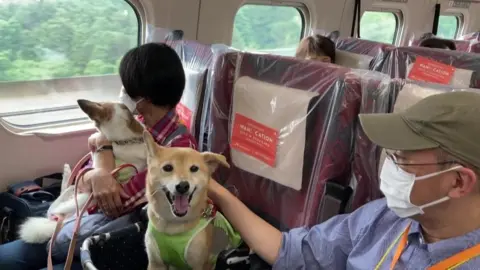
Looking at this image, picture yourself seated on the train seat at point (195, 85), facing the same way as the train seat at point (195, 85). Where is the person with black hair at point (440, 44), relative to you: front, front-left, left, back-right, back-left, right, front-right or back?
back

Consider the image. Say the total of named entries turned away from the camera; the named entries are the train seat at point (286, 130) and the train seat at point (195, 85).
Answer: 0

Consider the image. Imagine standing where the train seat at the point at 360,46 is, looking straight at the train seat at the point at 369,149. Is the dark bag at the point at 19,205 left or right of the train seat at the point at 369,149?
right

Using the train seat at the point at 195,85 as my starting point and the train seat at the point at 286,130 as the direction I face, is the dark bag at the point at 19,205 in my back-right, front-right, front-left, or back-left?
back-right

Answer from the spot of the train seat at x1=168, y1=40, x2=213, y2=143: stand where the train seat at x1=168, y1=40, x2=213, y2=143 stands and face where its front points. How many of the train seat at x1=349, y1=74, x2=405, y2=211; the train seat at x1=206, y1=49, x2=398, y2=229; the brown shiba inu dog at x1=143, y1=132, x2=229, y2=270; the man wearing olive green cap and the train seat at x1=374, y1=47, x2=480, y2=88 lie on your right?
0

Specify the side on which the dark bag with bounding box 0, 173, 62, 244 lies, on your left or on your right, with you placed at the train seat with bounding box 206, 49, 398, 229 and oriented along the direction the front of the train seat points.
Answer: on your right

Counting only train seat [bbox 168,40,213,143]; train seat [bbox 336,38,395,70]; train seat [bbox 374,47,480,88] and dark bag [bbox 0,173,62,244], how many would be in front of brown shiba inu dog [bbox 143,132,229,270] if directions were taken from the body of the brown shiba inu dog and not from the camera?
0

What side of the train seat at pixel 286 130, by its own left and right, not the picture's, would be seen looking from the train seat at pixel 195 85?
right

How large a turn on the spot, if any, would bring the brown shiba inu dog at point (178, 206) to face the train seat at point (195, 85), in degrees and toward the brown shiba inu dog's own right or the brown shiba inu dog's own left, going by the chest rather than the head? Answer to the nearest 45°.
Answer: approximately 180°

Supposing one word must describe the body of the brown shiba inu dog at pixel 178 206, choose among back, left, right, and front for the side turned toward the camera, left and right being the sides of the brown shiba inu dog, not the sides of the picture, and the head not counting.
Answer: front

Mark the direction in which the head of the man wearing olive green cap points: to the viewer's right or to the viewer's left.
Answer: to the viewer's left
